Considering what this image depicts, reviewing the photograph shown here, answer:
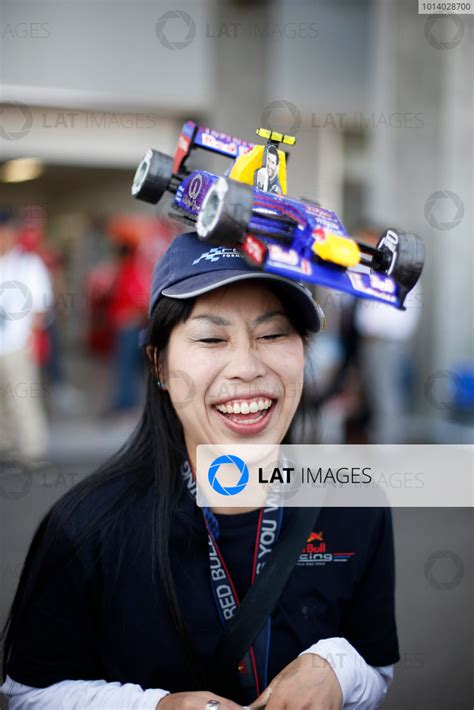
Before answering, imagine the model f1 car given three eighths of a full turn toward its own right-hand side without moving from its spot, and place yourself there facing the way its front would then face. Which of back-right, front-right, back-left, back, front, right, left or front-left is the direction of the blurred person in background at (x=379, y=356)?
right

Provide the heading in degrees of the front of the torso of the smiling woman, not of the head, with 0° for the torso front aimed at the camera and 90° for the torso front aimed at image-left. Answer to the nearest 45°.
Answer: approximately 0°

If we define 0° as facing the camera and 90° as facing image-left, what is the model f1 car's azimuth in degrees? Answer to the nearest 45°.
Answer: approximately 315°

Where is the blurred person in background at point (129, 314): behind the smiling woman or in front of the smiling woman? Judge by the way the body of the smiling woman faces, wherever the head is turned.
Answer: behind

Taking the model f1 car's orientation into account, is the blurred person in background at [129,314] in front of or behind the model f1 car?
behind

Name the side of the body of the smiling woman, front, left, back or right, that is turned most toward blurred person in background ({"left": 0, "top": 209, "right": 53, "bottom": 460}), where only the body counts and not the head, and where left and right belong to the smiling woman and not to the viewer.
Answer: back

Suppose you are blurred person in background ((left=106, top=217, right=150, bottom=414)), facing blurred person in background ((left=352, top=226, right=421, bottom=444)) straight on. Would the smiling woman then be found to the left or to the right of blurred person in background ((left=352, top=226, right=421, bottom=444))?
right

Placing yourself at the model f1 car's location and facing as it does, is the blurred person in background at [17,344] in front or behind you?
behind

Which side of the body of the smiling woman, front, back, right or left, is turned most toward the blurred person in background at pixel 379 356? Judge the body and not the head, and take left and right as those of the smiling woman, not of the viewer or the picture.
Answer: back
